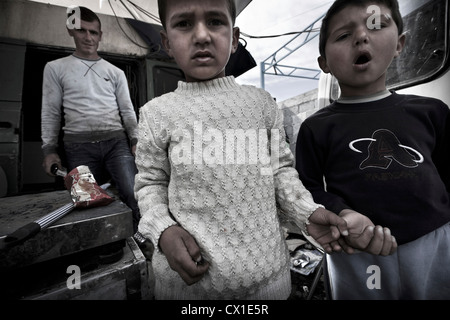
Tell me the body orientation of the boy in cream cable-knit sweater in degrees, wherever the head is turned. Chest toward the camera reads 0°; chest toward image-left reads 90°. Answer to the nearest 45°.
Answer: approximately 0°
